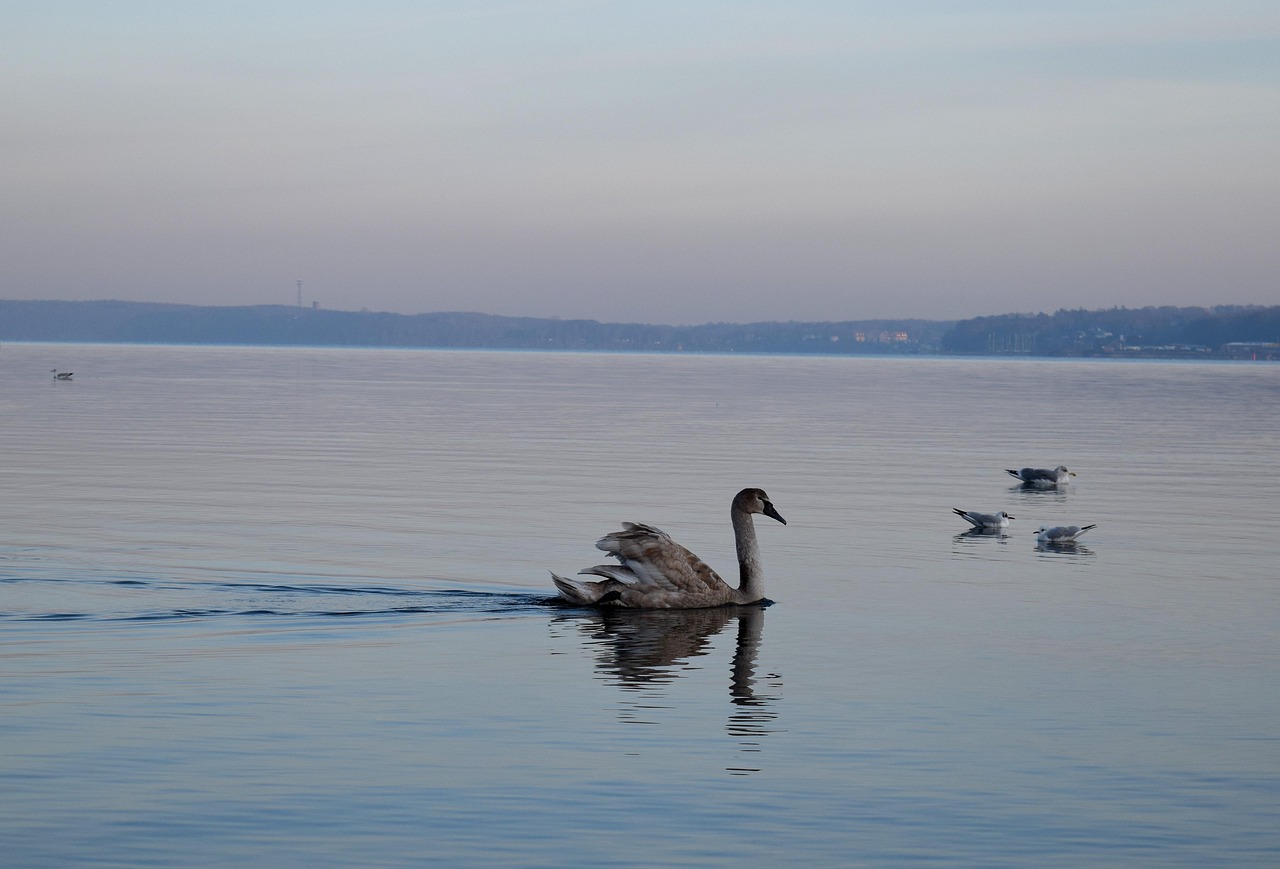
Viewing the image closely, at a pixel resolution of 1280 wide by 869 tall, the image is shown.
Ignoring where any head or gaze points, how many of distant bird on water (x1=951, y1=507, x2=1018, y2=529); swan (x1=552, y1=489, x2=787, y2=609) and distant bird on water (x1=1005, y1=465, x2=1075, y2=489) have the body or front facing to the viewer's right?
3

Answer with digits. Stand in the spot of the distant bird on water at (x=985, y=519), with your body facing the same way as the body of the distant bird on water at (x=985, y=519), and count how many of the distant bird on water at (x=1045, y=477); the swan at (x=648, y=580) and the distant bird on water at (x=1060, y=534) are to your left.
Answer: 1

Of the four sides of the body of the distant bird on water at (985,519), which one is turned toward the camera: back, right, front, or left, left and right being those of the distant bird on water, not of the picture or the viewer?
right

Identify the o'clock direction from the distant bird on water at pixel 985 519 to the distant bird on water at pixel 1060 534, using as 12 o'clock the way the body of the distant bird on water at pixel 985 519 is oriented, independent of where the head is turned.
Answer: the distant bird on water at pixel 1060 534 is roughly at 2 o'clock from the distant bird on water at pixel 985 519.

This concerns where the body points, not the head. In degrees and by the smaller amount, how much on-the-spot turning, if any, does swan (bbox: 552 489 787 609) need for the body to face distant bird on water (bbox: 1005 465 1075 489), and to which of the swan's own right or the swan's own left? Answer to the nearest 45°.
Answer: approximately 45° to the swan's own left

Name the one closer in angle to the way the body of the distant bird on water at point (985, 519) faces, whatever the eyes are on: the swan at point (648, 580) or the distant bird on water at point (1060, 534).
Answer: the distant bird on water

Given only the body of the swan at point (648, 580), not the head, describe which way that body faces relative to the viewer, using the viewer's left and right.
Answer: facing to the right of the viewer

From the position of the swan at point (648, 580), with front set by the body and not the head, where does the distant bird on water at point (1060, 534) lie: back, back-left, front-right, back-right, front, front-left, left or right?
front-left

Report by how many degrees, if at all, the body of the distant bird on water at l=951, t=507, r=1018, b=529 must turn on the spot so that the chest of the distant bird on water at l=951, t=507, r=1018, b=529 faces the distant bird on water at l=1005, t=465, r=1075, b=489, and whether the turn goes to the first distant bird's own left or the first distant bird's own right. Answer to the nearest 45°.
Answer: approximately 90° to the first distant bird's own left

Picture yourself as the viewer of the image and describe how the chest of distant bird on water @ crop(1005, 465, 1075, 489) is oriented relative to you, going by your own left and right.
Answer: facing to the right of the viewer
